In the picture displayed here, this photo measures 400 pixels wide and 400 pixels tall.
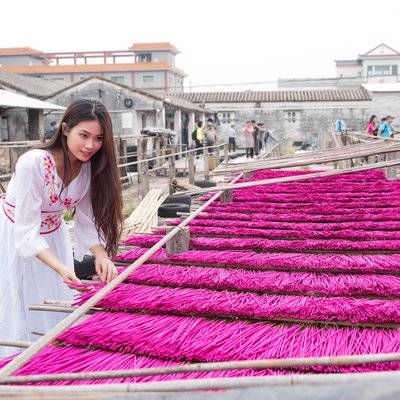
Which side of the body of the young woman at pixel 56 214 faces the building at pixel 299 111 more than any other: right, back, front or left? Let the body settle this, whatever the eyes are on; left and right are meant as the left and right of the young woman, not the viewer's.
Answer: left

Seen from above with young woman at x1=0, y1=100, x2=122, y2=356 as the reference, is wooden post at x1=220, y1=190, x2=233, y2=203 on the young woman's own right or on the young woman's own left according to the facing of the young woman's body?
on the young woman's own left

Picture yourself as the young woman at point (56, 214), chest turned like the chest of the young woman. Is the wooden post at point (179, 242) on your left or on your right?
on your left

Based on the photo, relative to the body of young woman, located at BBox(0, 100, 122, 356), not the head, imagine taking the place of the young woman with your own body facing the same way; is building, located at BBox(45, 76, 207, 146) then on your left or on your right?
on your left

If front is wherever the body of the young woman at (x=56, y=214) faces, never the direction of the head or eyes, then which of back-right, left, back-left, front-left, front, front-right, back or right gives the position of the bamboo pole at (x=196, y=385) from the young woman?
front-right

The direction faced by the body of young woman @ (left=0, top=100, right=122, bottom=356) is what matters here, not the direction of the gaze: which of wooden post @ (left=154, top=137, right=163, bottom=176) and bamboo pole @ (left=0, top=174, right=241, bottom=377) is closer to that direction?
the bamboo pole

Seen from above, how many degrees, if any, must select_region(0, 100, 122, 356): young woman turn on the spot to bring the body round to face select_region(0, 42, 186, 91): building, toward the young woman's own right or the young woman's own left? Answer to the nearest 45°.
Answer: approximately 135° to the young woman's own left

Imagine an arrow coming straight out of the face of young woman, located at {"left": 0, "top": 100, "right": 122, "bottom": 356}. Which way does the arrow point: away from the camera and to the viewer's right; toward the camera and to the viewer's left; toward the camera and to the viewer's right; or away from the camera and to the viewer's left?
toward the camera and to the viewer's right

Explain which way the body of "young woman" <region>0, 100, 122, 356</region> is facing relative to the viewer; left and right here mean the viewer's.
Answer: facing the viewer and to the right of the viewer

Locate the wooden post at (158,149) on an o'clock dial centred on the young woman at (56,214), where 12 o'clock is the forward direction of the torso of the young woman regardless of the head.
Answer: The wooden post is roughly at 8 o'clock from the young woman.

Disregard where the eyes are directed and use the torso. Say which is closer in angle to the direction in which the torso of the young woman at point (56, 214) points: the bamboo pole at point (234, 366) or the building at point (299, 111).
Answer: the bamboo pole
